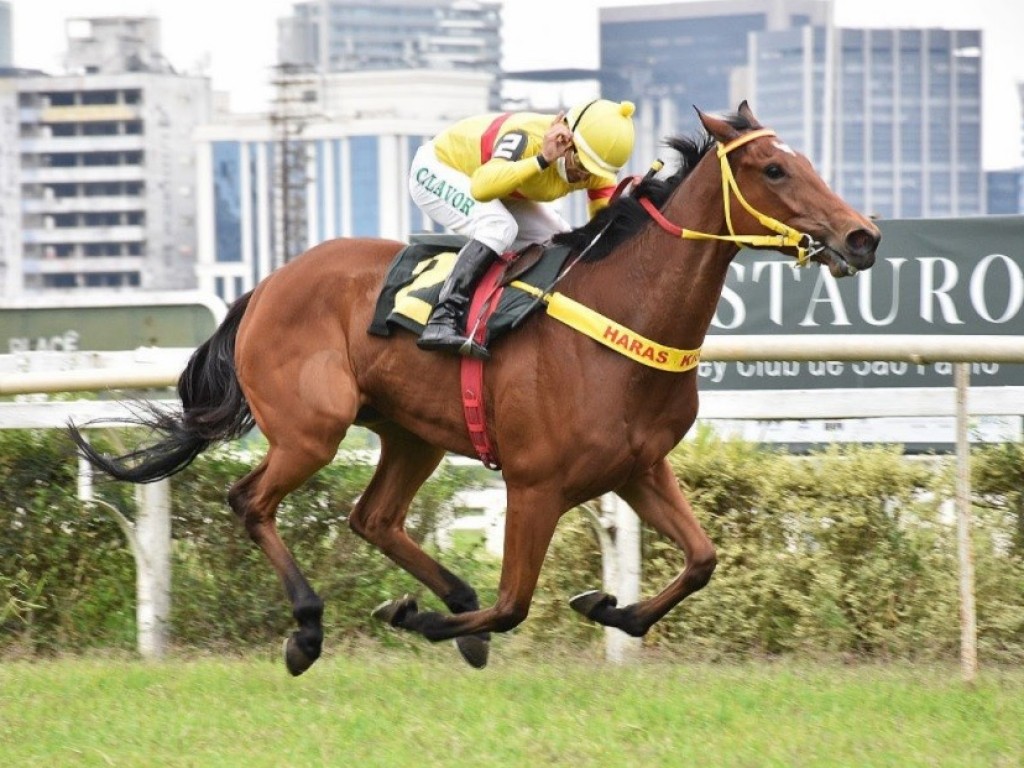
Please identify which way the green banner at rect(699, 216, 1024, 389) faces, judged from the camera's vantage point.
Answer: facing the viewer

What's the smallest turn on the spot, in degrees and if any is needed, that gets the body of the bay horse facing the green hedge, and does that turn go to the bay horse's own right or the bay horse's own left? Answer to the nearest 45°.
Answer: approximately 45° to the bay horse's own left

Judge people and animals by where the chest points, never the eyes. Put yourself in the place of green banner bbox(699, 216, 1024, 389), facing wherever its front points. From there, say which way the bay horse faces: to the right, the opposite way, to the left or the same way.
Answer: to the left

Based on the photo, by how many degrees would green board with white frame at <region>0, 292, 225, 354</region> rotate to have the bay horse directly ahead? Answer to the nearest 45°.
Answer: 0° — it already faces it

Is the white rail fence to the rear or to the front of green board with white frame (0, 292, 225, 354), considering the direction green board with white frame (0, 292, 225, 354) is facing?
to the front

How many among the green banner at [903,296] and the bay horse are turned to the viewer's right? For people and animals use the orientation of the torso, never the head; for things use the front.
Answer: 1

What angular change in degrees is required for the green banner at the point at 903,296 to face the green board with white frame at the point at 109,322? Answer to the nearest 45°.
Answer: approximately 135° to its right

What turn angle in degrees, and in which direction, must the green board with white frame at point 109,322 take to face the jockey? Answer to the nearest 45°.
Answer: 0° — it already faces them

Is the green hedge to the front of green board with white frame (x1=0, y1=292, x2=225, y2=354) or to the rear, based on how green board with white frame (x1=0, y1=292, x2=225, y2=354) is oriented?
to the front

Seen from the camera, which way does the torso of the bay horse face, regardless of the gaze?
to the viewer's right

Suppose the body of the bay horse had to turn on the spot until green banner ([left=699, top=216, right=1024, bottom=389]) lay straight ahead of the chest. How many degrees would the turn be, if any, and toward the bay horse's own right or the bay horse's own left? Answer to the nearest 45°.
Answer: approximately 45° to the bay horse's own left

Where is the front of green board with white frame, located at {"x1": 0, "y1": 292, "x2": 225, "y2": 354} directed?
toward the camera

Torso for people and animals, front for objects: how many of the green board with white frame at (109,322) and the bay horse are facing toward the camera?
1

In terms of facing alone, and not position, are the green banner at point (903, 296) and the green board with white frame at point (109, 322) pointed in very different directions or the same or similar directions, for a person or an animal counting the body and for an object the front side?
same or similar directions

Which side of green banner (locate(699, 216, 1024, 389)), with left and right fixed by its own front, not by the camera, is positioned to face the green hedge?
front

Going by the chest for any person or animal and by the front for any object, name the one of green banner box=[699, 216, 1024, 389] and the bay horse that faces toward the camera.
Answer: the green banner
